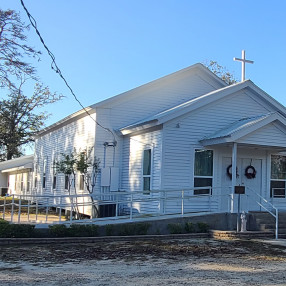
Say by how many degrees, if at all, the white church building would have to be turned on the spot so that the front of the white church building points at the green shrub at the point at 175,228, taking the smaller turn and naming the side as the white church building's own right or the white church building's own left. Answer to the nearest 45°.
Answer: approximately 45° to the white church building's own right

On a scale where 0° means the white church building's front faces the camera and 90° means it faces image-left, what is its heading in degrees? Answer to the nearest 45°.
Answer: approximately 315°

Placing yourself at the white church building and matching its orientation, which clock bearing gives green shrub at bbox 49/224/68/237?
The green shrub is roughly at 3 o'clock from the white church building.

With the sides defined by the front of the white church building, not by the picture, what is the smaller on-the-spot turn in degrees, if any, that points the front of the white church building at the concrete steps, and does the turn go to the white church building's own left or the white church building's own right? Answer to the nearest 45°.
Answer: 0° — it already faces it

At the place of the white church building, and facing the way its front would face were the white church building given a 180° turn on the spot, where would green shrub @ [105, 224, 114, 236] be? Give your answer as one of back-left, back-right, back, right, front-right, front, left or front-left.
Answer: left

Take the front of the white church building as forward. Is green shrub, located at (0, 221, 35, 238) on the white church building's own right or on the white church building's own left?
on the white church building's own right

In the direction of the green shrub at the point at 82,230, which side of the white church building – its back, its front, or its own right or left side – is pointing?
right
